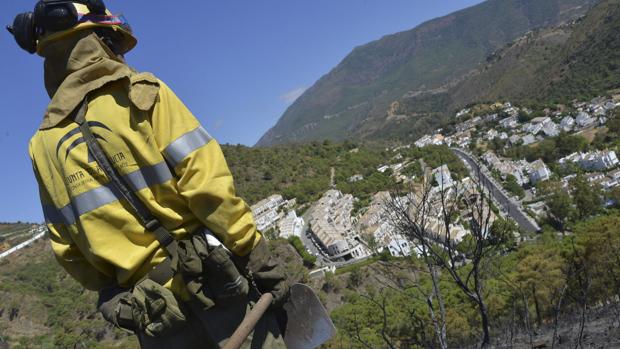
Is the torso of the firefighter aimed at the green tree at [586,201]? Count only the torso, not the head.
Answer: yes

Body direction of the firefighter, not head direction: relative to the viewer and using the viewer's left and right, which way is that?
facing away from the viewer and to the right of the viewer
